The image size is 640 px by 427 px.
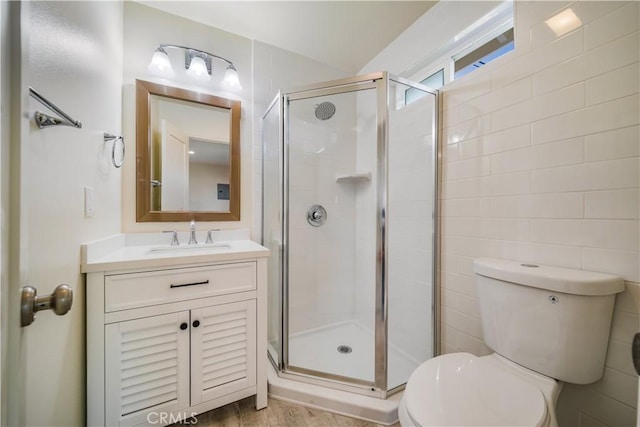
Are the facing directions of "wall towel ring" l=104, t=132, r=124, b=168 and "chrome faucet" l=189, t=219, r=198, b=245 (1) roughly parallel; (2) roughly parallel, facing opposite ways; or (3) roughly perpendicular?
roughly perpendicular

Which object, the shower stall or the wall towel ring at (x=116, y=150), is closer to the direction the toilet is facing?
the wall towel ring

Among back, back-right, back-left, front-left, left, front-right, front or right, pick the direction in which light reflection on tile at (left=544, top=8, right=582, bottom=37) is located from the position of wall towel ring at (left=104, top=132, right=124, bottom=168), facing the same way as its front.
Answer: front-right

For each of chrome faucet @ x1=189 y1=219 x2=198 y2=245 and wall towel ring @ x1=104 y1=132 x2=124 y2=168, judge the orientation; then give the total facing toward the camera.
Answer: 1

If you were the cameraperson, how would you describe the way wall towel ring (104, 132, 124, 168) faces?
facing to the right of the viewer

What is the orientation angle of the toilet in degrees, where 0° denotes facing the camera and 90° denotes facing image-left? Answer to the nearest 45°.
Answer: approximately 45°

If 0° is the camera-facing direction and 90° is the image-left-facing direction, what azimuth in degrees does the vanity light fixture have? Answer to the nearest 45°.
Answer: approximately 0°

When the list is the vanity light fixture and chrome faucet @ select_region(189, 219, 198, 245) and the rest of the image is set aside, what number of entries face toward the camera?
2

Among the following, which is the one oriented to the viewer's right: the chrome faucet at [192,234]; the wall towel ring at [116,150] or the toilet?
the wall towel ring

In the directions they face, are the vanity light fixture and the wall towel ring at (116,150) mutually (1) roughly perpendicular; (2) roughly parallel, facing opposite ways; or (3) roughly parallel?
roughly perpendicular
